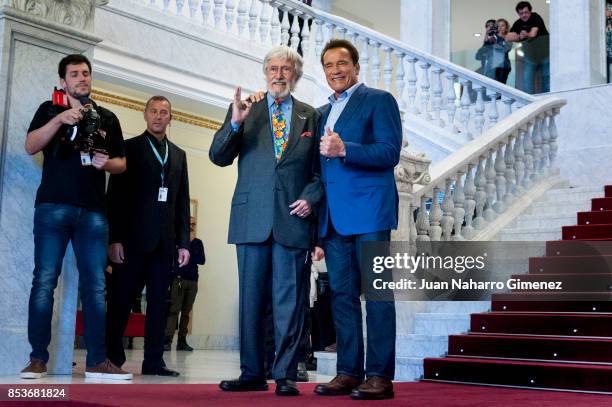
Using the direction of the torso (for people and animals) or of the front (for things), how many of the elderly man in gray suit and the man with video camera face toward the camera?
2

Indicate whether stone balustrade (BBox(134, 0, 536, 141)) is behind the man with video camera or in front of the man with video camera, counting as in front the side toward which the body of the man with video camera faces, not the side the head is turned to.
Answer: behind

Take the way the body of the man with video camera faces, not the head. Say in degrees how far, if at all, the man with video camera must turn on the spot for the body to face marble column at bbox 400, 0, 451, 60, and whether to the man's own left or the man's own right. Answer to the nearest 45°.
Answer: approximately 135° to the man's own left

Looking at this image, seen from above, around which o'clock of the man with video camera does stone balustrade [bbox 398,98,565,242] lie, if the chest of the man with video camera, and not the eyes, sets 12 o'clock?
The stone balustrade is roughly at 8 o'clock from the man with video camera.
